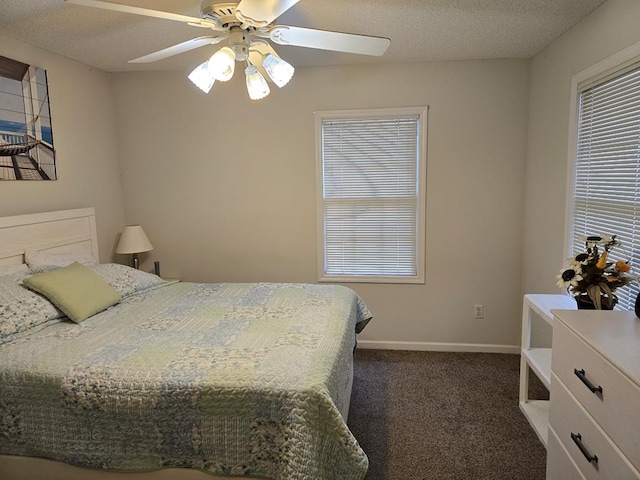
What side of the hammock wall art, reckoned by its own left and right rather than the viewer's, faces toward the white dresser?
front

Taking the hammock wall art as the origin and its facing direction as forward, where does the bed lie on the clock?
The bed is roughly at 1 o'clock from the hammock wall art.

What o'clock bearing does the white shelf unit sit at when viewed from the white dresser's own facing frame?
The white shelf unit is roughly at 4 o'clock from the white dresser.

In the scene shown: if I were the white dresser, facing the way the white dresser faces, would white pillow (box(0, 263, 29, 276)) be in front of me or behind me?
in front

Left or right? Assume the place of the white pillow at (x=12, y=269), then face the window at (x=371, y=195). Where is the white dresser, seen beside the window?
right

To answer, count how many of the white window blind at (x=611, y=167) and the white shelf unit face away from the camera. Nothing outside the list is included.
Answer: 0

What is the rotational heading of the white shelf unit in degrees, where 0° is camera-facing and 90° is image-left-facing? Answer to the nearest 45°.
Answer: approximately 45°

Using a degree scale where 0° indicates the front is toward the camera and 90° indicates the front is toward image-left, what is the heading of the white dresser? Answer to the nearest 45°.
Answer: approximately 45°

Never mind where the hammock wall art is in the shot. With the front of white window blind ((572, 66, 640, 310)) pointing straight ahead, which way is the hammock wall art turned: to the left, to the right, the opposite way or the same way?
the opposite way

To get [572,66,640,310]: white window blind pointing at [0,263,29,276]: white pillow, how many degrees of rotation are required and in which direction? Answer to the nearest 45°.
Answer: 0° — it already faces it

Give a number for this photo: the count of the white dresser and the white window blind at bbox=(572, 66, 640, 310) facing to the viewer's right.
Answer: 0

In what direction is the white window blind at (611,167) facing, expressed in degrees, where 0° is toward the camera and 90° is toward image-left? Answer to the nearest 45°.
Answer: approximately 45°

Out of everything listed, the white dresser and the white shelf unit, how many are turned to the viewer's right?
0

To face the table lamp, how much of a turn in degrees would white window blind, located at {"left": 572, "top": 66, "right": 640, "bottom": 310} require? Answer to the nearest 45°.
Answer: approximately 45° to its right
